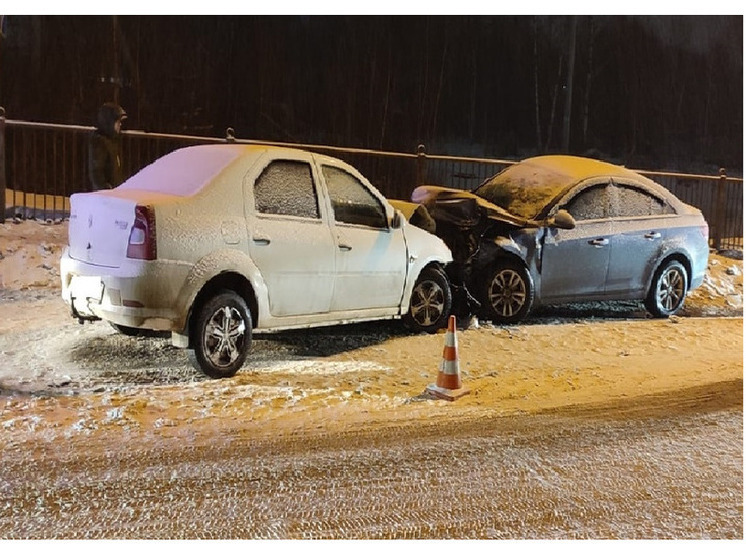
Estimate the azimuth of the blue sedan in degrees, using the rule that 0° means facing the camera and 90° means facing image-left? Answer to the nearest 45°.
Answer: approximately 45°

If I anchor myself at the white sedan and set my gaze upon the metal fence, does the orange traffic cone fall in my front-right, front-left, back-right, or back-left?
back-right

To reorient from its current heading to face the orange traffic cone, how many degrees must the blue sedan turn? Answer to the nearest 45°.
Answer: approximately 45° to its left

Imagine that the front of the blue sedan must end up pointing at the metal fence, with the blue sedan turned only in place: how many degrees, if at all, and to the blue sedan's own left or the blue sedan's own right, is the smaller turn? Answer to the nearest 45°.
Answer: approximately 45° to the blue sedan's own right

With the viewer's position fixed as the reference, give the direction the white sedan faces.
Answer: facing away from the viewer and to the right of the viewer
